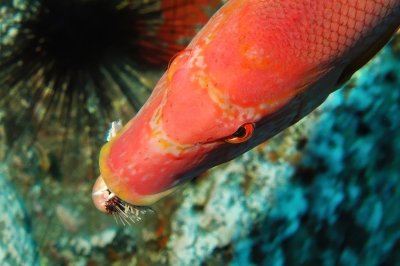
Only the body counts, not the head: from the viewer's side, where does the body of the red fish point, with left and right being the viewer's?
facing the viewer and to the left of the viewer
